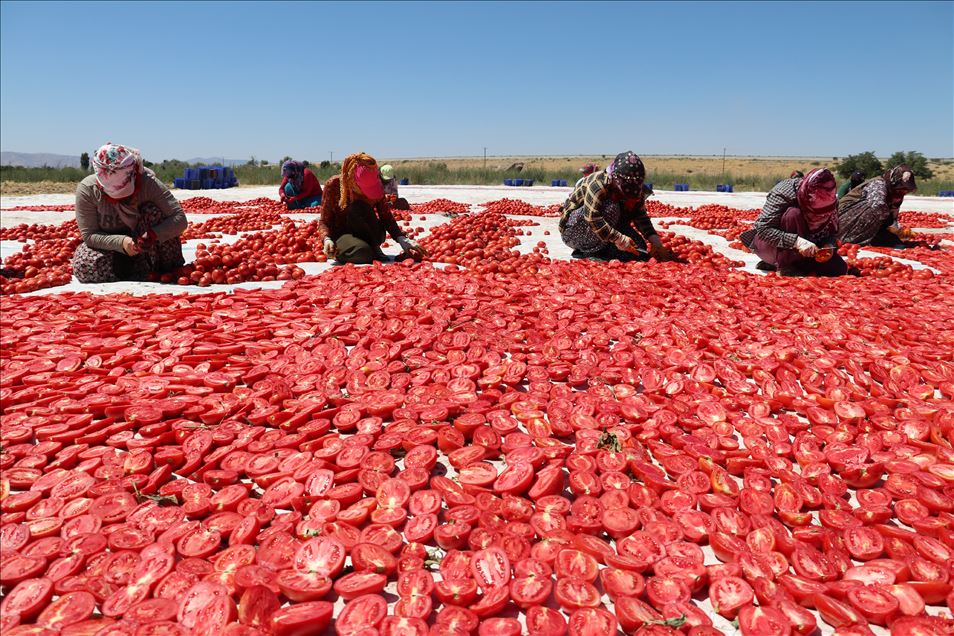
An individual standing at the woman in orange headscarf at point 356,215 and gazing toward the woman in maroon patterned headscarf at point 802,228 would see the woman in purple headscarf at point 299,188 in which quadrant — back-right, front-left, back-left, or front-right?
back-left

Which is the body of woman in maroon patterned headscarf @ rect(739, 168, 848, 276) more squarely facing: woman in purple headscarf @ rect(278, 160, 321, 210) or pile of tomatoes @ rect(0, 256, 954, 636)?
the pile of tomatoes

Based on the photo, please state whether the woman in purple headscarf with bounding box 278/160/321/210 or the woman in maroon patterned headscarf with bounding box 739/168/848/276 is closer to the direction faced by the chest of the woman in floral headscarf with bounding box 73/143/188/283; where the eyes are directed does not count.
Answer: the woman in maroon patterned headscarf

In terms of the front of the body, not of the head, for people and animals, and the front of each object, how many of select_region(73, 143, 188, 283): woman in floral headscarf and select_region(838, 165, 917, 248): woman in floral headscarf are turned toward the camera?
1

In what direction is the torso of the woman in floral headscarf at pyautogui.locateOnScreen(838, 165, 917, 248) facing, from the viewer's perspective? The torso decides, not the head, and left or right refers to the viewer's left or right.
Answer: facing to the right of the viewer

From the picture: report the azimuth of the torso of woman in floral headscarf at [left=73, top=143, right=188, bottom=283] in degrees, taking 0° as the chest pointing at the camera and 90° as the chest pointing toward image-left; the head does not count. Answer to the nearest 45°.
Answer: approximately 0°

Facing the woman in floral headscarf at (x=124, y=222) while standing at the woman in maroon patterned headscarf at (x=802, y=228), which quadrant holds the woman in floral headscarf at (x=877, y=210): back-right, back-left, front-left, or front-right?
back-right

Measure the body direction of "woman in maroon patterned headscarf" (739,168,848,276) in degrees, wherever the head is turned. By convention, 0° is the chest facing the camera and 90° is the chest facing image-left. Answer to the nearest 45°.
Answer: approximately 315°

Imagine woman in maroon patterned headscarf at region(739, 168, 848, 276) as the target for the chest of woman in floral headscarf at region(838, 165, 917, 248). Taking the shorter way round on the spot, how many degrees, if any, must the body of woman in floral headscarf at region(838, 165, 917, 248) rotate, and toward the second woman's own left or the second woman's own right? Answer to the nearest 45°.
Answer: approximately 90° to the second woman's own right

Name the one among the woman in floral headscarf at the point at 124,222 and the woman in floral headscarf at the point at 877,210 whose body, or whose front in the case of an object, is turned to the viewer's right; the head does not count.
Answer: the woman in floral headscarf at the point at 877,210
